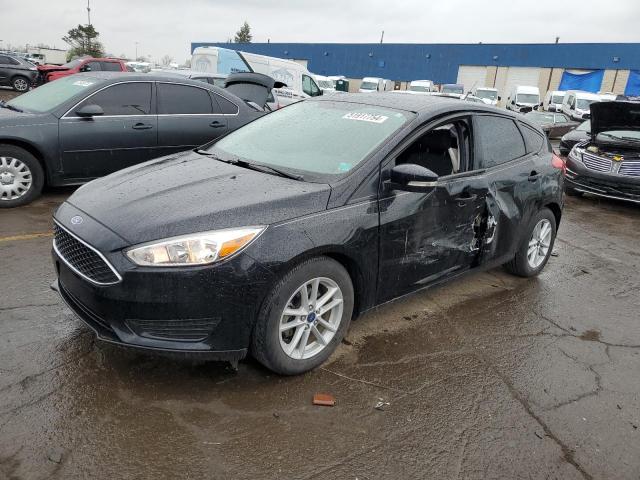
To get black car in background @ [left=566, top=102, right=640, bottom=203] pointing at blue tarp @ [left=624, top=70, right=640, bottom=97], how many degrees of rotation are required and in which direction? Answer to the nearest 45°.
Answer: approximately 135° to its right

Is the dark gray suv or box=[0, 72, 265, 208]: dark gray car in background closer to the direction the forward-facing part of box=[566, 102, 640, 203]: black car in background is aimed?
the dark gray car in background

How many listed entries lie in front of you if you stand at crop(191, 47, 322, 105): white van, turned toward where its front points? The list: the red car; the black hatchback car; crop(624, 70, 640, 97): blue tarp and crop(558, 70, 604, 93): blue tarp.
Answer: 2

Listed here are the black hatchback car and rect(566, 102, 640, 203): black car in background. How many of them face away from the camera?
0

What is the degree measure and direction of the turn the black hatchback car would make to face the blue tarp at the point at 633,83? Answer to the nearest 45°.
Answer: approximately 180°

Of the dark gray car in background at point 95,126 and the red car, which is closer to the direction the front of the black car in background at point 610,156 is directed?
the dark gray car in background

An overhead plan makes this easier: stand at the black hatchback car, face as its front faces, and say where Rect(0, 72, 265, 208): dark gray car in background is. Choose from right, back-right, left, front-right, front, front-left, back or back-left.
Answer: right

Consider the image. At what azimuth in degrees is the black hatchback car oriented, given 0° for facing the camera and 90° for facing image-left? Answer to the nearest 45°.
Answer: approximately 45°

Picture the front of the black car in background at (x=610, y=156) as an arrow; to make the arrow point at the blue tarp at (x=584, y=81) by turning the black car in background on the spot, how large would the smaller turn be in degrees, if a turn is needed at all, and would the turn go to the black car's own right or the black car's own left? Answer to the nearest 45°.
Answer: approximately 135° to the black car's own right

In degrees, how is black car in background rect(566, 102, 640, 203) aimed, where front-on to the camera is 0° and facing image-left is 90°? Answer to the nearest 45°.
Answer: approximately 45°

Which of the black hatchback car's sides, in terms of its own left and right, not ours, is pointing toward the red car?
right

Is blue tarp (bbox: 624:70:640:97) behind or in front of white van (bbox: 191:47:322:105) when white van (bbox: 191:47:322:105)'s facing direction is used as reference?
in front

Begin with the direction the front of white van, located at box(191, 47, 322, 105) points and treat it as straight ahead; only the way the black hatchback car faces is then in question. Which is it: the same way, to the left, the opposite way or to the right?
the opposite way

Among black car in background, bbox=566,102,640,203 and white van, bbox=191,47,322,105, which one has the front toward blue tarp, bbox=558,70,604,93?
the white van

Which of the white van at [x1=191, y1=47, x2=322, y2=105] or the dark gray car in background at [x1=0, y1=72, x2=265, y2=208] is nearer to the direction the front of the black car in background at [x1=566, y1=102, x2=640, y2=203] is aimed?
the dark gray car in background
